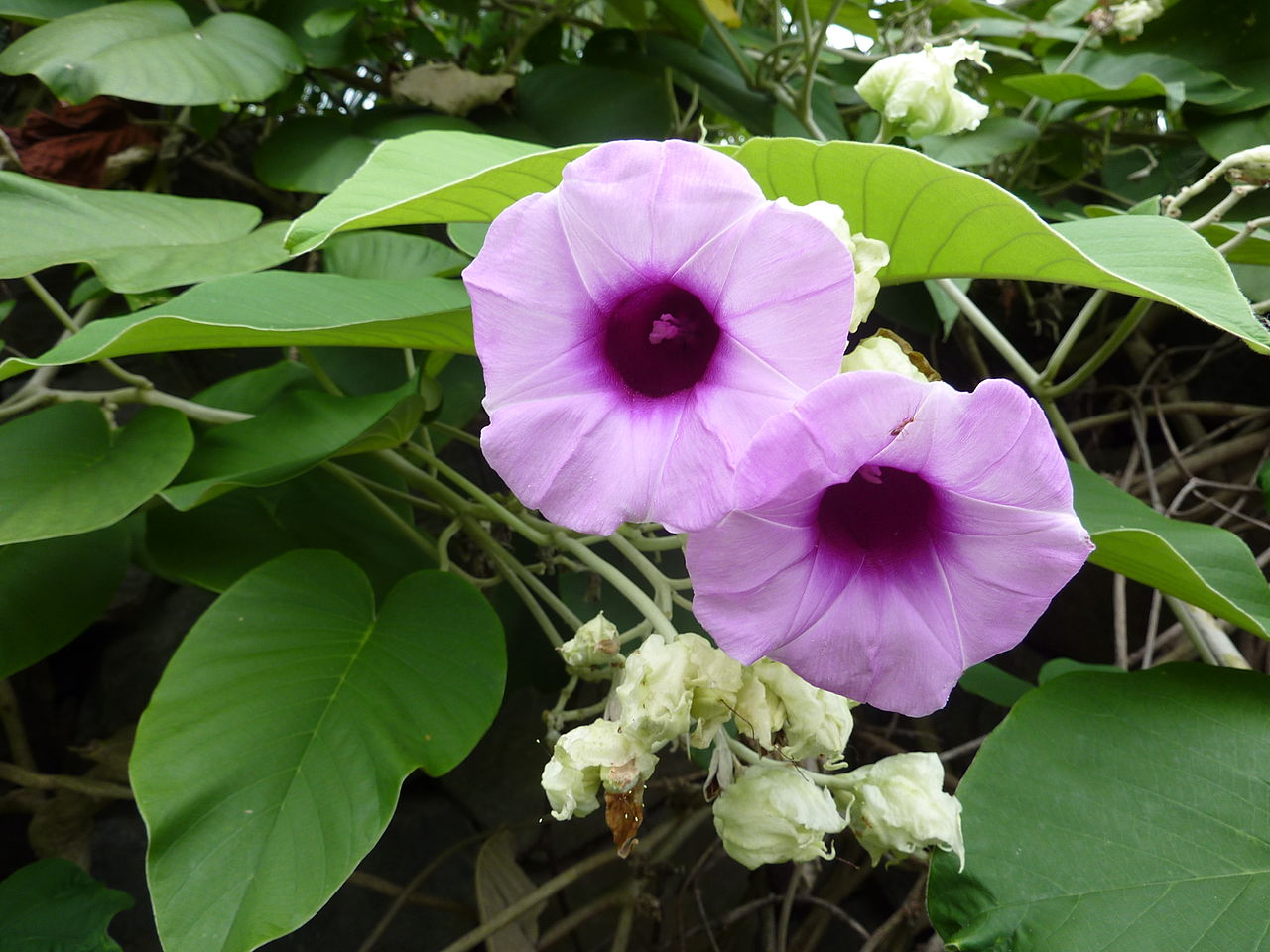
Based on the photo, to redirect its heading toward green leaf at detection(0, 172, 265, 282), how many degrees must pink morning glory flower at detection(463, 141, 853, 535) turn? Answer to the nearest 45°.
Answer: approximately 135° to its right

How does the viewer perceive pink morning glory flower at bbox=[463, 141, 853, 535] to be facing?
facing the viewer

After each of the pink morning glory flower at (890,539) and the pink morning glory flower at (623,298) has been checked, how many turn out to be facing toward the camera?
2

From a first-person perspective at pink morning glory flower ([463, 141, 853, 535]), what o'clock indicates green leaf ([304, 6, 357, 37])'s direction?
The green leaf is roughly at 5 o'clock from the pink morning glory flower.
